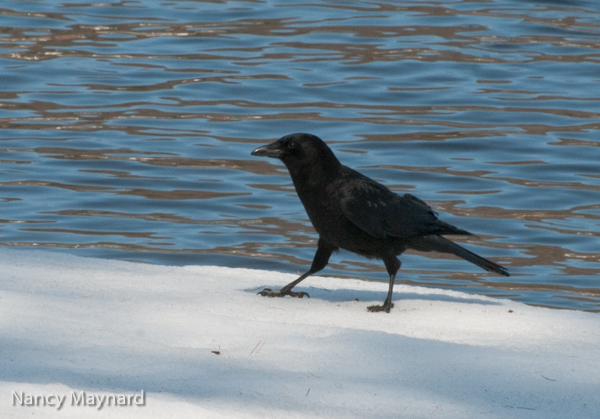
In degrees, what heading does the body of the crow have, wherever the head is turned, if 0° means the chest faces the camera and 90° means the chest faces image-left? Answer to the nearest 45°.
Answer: approximately 90°
